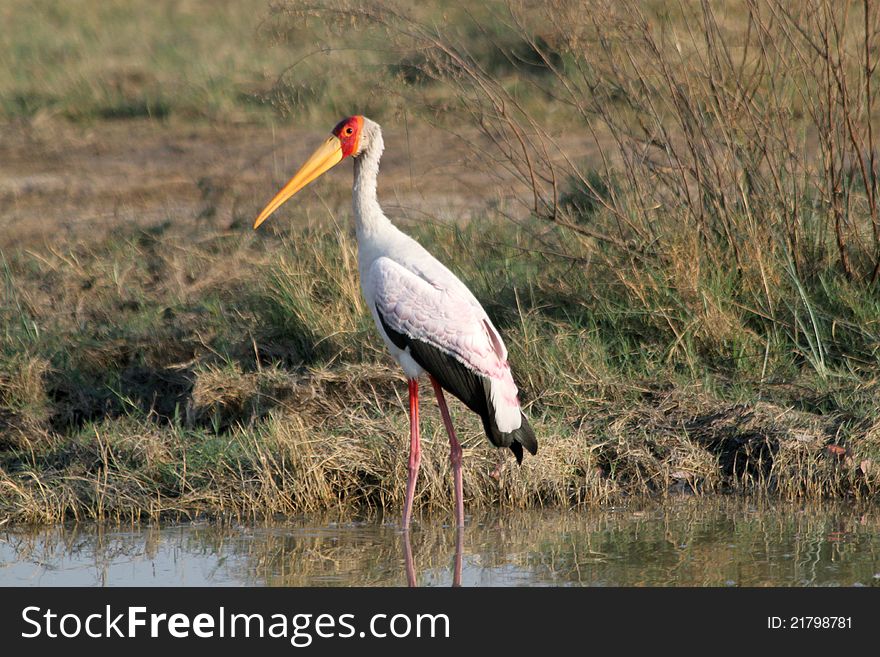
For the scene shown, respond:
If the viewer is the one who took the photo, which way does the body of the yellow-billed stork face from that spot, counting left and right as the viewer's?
facing to the left of the viewer
